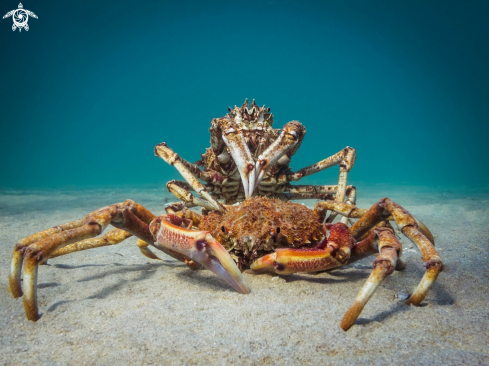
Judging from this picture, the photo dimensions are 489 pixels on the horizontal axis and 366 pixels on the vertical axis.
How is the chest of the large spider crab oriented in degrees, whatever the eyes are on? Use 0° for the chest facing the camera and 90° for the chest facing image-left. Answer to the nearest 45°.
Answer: approximately 0°
